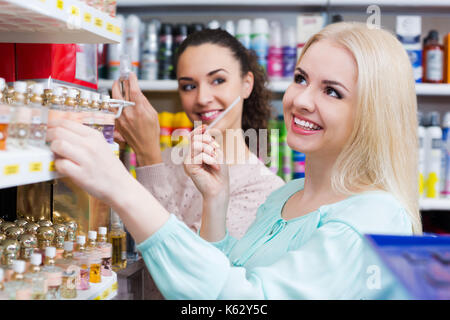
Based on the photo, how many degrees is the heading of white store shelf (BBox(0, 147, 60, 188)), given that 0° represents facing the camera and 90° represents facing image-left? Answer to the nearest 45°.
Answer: approximately 315°

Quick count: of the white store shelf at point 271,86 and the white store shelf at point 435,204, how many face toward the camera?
2

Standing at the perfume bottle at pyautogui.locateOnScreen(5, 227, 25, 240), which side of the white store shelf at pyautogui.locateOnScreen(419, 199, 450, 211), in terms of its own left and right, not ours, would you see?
front
